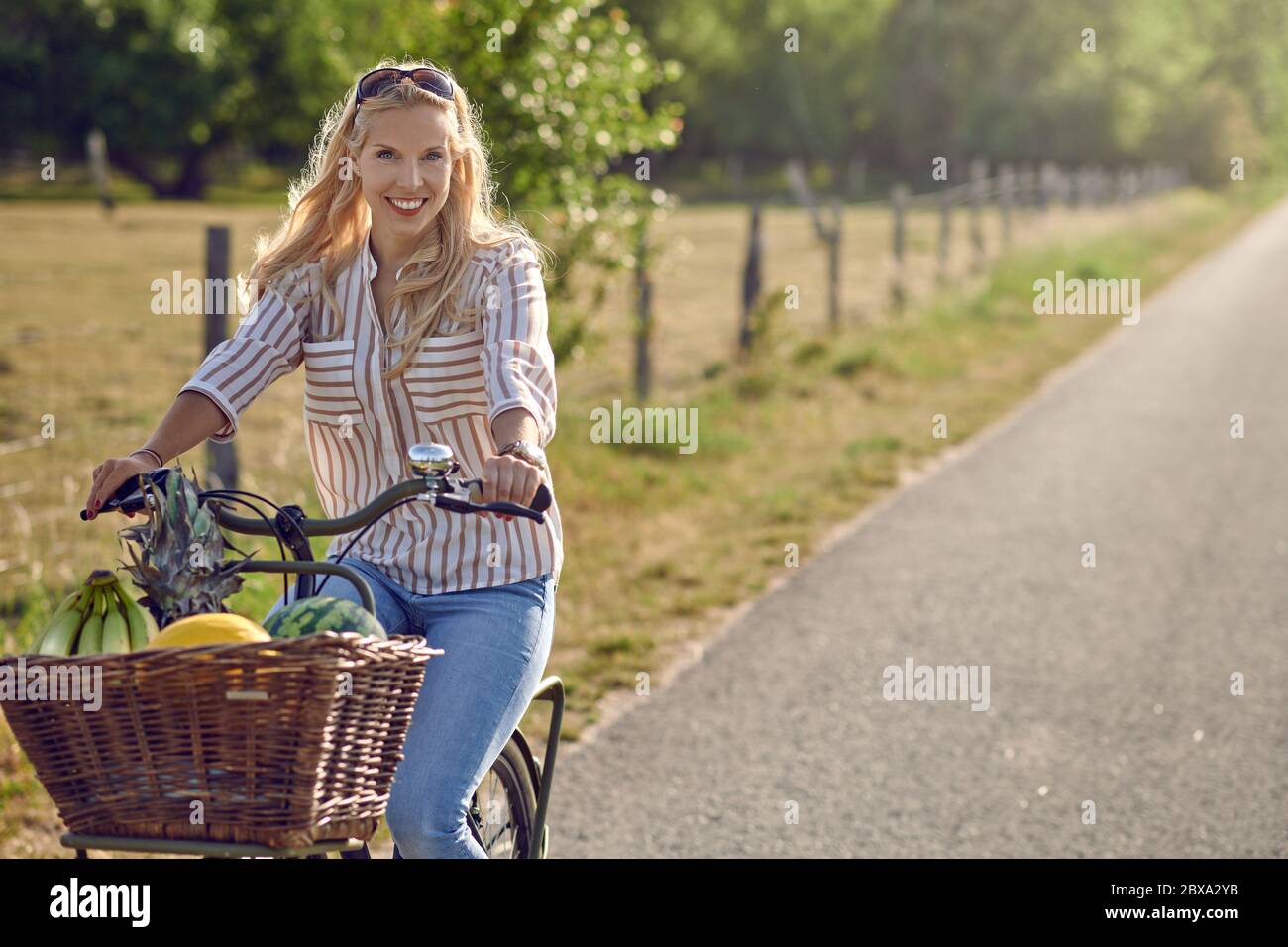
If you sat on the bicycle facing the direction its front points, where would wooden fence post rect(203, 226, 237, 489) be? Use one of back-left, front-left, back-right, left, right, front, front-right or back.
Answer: back-right

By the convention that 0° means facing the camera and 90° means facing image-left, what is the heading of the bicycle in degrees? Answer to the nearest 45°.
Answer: approximately 45°

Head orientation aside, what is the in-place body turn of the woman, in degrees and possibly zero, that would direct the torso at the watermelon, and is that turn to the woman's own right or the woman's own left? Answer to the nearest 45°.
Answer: approximately 45° to the woman's own left

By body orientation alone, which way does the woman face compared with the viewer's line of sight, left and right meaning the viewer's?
facing the viewer and to the left of the viewer

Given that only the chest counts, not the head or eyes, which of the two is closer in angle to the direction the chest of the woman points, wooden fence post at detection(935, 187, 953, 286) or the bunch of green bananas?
the bunch of green bananas

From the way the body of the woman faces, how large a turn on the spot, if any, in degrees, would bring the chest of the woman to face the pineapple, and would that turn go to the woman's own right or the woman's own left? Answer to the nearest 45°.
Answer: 0° — they already face it

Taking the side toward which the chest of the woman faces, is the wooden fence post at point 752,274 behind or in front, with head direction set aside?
behind
